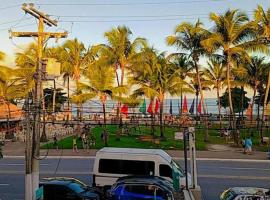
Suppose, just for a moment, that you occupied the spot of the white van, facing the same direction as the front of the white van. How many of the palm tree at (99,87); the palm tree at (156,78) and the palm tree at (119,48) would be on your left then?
3

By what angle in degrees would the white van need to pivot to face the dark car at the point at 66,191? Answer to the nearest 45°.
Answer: approximately 135° to its right

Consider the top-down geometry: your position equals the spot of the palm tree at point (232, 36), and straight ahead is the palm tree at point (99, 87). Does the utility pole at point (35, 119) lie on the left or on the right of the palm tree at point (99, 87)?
left

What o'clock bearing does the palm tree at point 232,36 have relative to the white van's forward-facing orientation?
The palm tree is roughly at 10 o'clock from the white van.

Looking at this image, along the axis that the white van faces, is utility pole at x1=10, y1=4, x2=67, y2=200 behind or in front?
behind

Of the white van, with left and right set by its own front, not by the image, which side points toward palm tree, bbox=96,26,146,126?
left

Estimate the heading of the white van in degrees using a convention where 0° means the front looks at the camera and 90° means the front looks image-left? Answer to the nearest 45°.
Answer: approximately 270°

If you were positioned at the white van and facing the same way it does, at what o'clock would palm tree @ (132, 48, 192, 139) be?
The palm tree is roughly at 9 o'clock from the white van.

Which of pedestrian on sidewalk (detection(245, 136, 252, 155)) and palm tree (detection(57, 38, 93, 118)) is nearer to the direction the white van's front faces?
the pedestrian on sidewalk
